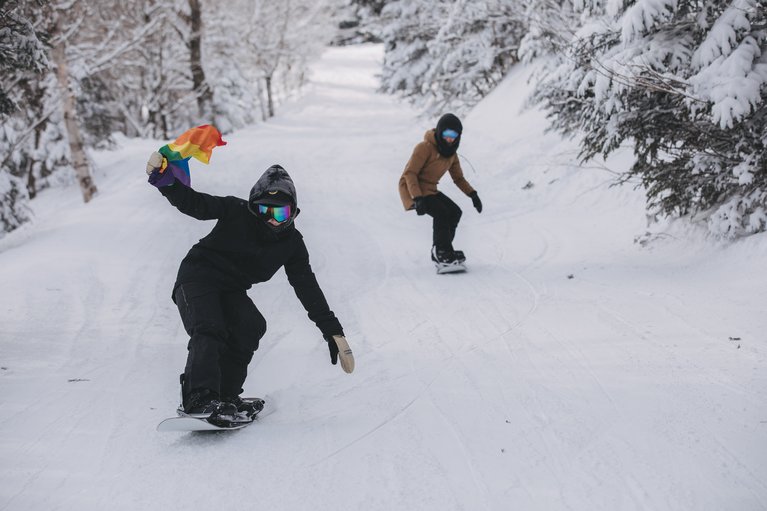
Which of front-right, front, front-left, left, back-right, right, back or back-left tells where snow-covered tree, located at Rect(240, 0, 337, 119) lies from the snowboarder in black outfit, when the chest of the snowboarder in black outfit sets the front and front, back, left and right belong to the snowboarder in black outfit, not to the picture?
back-left

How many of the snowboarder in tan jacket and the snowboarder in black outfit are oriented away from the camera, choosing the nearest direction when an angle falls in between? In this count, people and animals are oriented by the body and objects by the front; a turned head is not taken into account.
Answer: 0

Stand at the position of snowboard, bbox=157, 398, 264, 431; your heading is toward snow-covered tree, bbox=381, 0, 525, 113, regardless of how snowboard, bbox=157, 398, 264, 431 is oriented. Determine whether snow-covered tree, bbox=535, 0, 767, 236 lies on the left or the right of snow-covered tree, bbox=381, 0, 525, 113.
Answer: right

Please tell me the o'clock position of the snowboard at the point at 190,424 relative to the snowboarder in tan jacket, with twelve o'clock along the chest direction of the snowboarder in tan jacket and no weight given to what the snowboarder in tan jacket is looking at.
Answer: The snowboard is roughly at 2 o'clock from the snowboarder in tan jacket.

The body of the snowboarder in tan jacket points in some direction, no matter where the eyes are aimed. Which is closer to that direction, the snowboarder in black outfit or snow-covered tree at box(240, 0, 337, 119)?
the snowboarder in black outfit

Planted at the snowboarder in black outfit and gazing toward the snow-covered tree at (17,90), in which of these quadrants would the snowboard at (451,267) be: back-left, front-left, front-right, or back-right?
front-right

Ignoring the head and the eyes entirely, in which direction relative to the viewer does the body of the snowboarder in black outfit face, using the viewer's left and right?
facing the viewer and to the right of the viewer

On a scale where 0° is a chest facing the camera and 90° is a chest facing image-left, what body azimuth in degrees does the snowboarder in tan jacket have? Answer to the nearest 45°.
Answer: approximately 315°

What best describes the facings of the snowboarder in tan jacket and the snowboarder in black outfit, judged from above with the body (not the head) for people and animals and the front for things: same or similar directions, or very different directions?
same or similar directions

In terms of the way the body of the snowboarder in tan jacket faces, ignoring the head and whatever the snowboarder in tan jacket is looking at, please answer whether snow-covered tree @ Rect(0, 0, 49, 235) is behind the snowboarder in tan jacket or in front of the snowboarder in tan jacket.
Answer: behind

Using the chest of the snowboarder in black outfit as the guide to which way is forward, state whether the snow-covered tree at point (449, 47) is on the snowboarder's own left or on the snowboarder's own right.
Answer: on the snowboarder's own left
